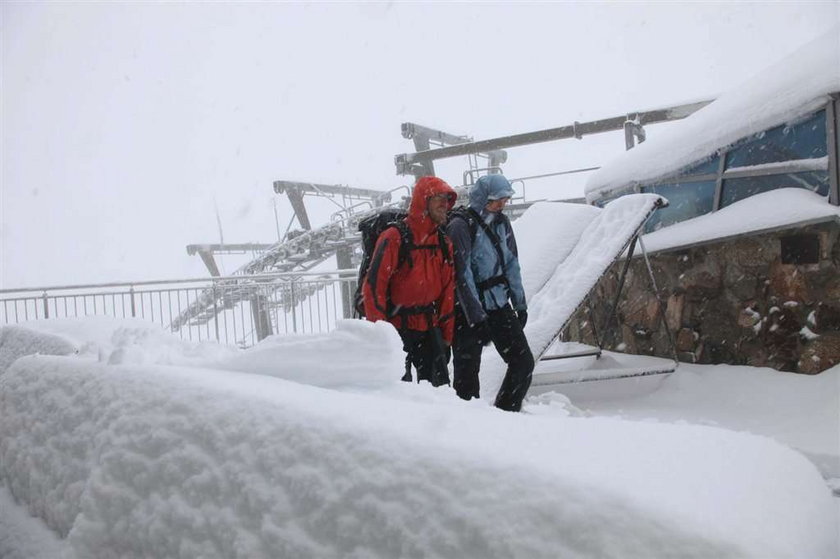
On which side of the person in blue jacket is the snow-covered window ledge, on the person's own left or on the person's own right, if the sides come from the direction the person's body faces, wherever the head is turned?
on the person's own left

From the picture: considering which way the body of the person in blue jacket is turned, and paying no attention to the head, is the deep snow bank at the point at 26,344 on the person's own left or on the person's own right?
on the person's own right

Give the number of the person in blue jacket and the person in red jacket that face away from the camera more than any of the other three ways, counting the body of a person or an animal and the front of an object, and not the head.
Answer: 0
